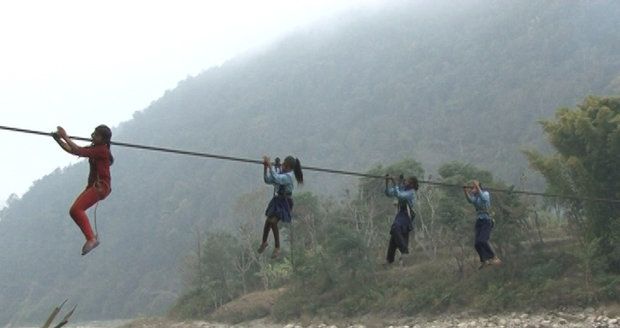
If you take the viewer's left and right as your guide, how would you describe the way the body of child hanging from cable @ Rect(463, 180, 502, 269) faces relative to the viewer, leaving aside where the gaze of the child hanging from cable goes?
facing to the left of the viewer

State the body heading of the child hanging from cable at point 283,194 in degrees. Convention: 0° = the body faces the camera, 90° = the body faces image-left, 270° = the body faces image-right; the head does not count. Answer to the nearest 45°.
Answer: approximately 90°

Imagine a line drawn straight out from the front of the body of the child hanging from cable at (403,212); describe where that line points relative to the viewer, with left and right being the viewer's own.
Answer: facing to the left of the viewer

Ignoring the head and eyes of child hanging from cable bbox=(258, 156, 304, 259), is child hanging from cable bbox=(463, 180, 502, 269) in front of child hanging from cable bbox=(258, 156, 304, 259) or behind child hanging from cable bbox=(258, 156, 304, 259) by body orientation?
behind

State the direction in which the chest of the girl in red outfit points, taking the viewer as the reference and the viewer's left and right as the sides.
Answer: facing to the left of the viewer

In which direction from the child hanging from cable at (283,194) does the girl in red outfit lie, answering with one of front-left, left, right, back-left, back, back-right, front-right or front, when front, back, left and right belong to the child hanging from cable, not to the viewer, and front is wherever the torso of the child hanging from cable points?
front-left
